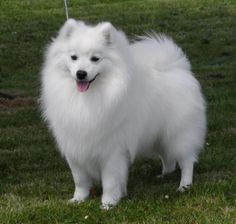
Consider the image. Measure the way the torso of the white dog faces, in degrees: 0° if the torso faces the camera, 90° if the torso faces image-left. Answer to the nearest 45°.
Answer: approximately 45°
